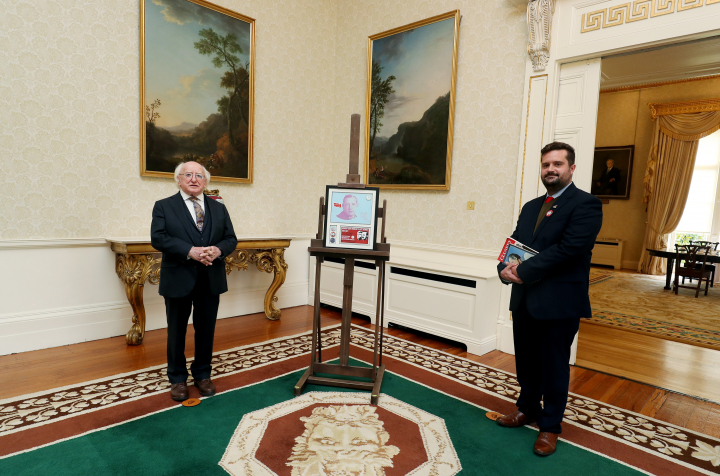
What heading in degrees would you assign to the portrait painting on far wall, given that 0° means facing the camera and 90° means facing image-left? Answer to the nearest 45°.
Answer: approximately 45°

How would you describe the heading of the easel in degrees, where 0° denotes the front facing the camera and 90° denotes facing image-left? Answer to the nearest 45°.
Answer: approximately 0°

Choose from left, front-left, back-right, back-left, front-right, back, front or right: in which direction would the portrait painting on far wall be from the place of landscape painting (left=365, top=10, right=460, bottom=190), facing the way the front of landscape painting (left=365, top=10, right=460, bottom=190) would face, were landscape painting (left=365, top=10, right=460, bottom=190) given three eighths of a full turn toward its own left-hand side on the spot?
front-left

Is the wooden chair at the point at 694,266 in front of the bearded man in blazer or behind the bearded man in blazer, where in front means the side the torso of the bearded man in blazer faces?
behind

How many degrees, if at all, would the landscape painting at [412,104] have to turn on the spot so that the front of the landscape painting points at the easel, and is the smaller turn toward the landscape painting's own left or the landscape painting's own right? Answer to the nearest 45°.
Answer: approximately 45° to the landscape painting's own left

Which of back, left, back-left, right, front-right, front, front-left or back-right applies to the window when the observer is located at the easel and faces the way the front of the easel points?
back-left

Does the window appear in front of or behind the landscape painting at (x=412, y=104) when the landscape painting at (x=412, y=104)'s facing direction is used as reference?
behind

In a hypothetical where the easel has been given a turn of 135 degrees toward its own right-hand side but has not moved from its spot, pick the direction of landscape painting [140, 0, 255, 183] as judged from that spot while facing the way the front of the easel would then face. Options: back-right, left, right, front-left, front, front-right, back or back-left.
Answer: front

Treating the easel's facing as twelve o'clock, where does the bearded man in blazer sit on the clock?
The bearded man in blazer is roughly at 10 o'clock from the easel.

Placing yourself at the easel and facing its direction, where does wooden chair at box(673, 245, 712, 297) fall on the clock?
The wooden chair is roughly at 8 o'clock from the easel.

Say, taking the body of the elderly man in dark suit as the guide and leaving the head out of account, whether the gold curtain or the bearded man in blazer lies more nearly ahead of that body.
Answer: the bearded man in blazer

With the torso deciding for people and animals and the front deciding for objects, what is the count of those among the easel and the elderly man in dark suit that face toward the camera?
2

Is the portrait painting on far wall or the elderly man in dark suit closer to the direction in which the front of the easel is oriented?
the elderly man in dark suit
